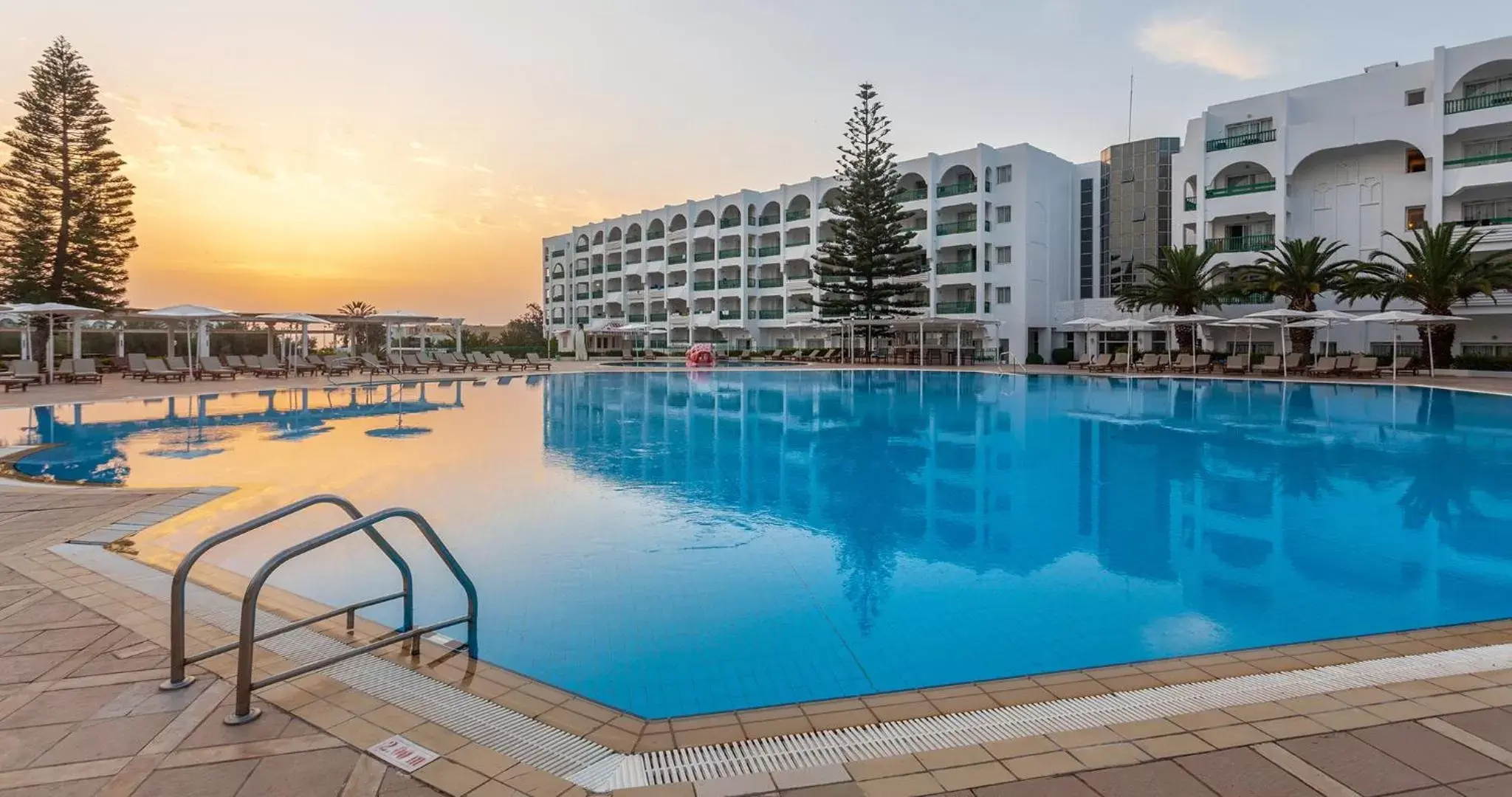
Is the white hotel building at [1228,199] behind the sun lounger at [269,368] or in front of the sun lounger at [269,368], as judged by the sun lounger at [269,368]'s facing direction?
in front

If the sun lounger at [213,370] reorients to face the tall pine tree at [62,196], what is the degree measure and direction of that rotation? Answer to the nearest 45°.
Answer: approximately 180°

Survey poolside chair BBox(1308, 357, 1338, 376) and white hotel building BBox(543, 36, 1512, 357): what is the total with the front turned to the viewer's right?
0

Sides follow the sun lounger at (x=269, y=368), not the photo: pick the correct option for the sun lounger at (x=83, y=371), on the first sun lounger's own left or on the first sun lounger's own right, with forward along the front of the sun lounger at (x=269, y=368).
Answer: on the first sun lounger's own right

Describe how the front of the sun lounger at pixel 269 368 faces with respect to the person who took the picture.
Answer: facing the viewer and to the right of the viewer

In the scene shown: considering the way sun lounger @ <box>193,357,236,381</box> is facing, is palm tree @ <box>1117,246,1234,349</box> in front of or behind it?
in front

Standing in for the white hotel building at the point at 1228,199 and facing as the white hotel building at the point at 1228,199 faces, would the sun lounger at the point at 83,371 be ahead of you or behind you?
ahead

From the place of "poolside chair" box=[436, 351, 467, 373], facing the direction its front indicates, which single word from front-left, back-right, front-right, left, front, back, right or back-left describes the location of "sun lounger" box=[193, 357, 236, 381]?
right

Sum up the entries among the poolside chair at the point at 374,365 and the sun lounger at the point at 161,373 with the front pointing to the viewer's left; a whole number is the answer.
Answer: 0

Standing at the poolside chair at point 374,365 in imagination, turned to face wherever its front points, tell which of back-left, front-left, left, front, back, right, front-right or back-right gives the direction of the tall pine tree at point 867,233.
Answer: front-left
